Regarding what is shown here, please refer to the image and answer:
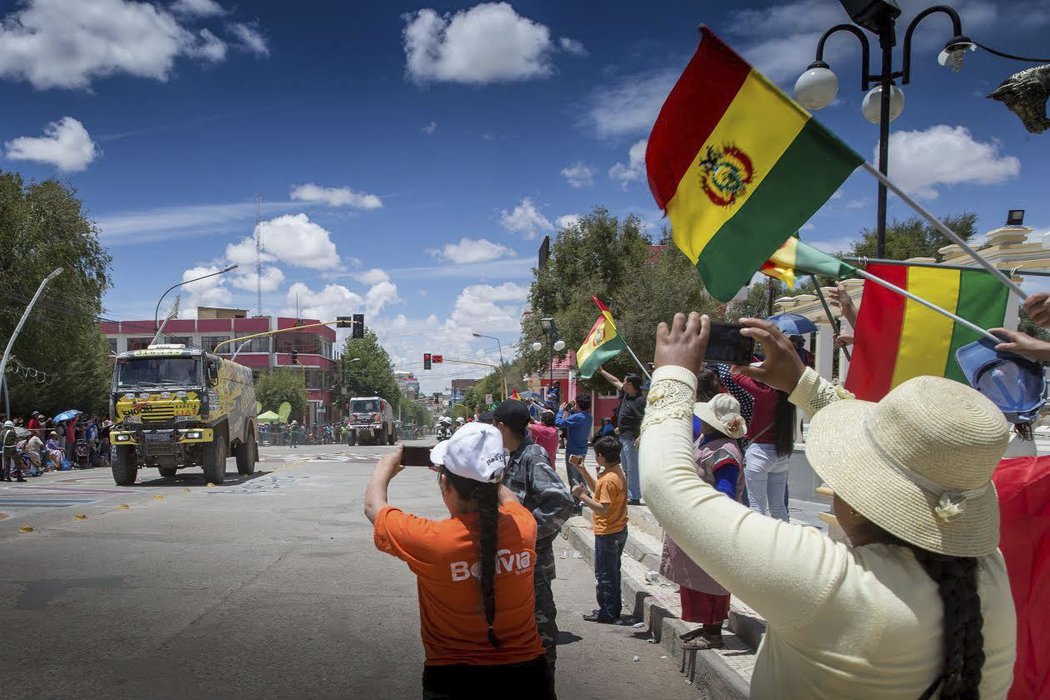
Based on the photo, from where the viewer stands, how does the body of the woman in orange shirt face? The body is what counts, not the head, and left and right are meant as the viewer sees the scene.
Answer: facing away from the viewer and to the left of the viewer

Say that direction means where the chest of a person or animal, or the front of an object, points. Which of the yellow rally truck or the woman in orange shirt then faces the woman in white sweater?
the yellow rally truck

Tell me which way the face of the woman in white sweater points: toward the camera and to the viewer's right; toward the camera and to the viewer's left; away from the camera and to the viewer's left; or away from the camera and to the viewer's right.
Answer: away from the camera and to the viewer's left

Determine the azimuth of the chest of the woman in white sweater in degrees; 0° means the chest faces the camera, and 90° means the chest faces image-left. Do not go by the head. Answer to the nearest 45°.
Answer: approximately 135°

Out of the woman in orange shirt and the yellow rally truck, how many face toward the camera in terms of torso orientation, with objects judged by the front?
1

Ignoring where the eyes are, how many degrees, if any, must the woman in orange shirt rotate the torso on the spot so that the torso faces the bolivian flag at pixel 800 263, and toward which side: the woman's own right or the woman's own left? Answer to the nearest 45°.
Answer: approximately 90° to the woman's own right

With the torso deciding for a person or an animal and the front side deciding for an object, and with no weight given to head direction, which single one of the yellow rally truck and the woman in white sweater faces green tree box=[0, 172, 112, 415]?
the woman in white sweater

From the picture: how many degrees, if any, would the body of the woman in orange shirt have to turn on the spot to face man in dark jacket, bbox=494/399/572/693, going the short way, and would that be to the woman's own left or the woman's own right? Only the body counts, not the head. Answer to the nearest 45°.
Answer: approximately 45° to the woman's own right

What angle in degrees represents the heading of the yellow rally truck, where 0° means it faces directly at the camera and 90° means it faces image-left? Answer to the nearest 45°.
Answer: approximately 0°

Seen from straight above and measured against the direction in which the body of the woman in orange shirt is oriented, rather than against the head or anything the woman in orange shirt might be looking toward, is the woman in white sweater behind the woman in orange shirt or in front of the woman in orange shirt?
behind

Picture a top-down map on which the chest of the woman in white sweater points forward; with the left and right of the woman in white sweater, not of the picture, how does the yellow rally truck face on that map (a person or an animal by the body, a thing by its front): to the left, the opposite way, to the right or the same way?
the opposite way
